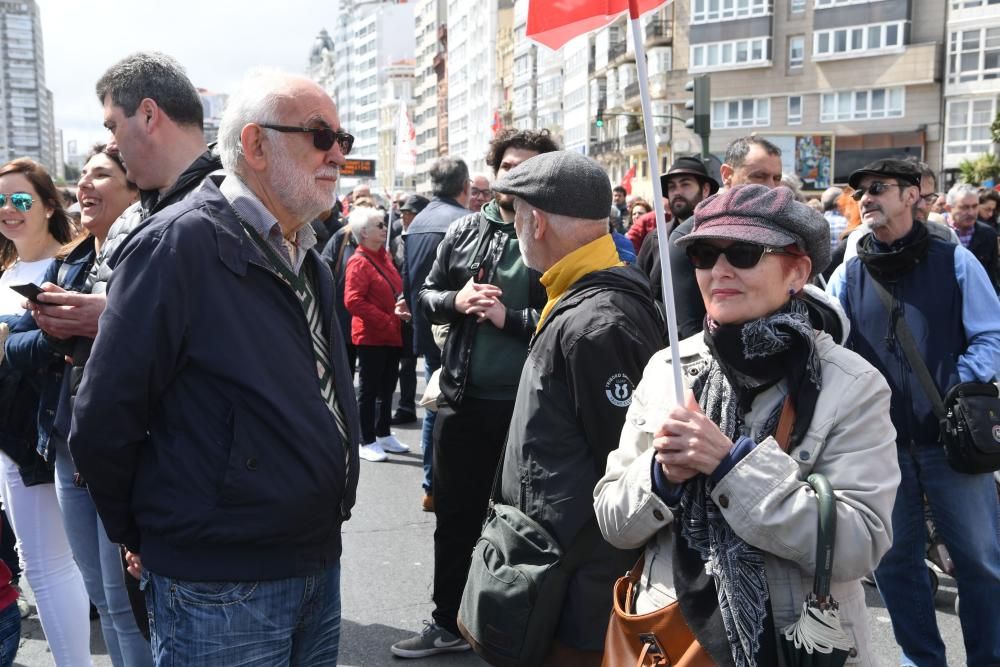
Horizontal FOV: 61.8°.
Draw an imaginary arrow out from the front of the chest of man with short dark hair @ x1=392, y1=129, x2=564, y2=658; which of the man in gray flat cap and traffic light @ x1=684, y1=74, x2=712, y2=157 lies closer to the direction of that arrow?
the man in gray flat cap

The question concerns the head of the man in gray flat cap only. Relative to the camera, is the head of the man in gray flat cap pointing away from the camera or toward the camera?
away from the camera

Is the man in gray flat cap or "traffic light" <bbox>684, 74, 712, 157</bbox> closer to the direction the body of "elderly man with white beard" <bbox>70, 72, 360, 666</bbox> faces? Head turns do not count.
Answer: the man in gray flat cap

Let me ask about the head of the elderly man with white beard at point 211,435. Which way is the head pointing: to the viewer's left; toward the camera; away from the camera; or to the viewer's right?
to the viewer's right

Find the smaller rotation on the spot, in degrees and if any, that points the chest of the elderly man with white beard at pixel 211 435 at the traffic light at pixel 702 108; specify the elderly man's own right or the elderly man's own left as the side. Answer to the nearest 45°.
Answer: approximately 90° to the elderly man's own left

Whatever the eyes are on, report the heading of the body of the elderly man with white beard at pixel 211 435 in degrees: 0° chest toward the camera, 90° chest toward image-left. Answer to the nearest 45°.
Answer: approximately 315°
